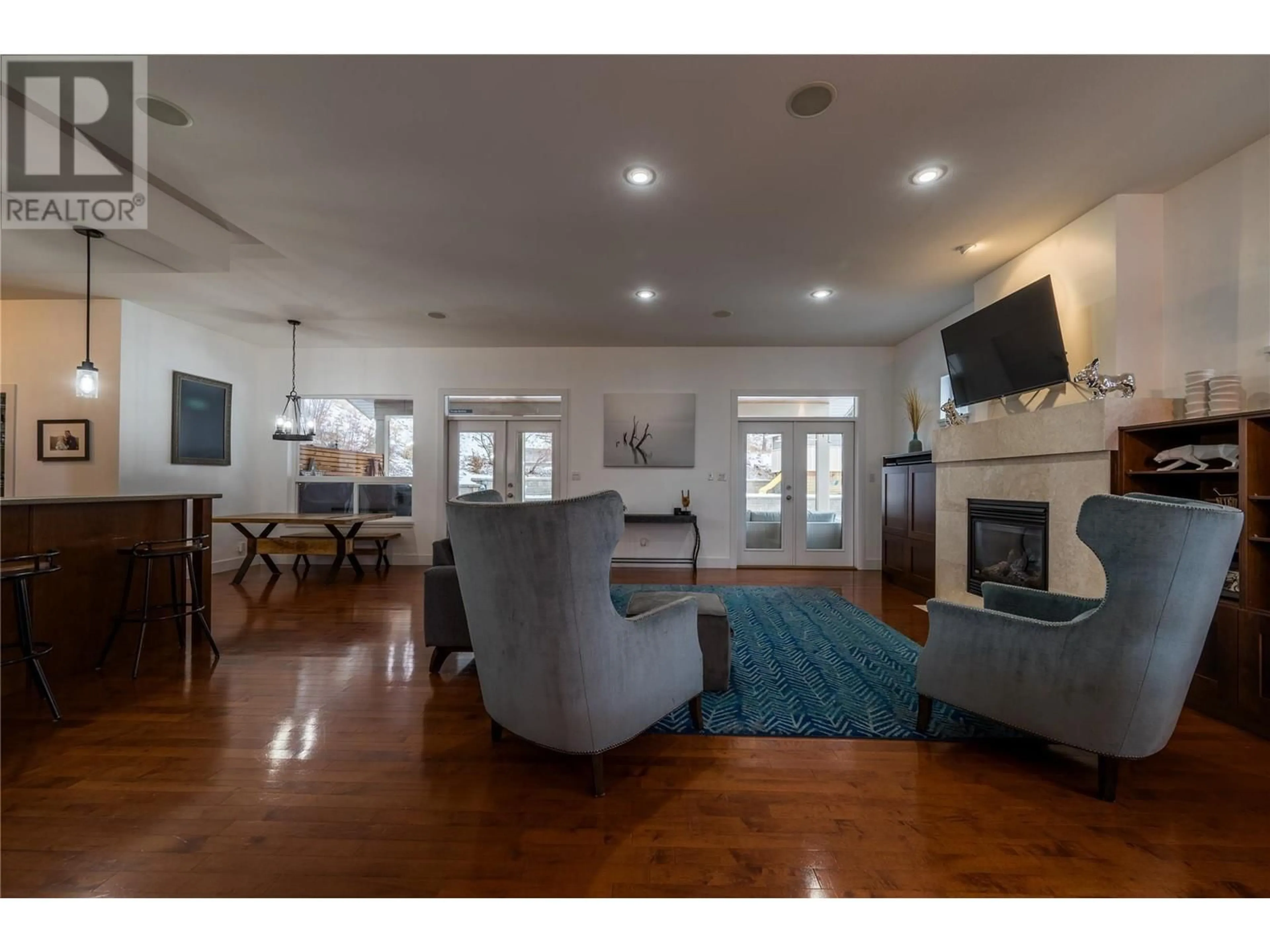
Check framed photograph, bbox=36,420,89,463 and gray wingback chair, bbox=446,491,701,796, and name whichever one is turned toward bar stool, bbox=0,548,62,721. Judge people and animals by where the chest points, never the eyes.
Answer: the framed photograph

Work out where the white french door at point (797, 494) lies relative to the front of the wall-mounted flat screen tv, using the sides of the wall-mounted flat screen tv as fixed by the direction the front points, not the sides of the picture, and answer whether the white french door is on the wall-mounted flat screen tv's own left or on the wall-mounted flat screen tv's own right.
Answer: on the wall-mounted flat screen tv's own right

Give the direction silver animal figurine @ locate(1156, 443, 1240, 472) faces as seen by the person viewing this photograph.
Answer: facing to the left of the viewer

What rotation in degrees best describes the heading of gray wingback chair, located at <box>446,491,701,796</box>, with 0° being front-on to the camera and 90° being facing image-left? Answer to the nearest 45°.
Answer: approximately 225°

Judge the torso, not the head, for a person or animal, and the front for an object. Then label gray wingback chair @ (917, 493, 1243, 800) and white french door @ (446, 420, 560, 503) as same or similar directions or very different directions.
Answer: very different directions

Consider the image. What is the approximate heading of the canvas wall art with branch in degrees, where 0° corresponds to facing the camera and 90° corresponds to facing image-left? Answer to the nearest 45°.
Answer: approximately 0°

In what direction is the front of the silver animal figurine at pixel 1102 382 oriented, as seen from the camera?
facing to the left of the viewer

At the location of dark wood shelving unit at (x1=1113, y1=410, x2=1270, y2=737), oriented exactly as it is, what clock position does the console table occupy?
The console table is roughly at 2 o'clock from the dark wood shelving unit.

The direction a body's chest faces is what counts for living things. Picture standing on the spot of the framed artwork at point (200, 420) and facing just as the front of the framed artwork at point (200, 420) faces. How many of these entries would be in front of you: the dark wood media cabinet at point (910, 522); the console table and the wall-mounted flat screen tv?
3

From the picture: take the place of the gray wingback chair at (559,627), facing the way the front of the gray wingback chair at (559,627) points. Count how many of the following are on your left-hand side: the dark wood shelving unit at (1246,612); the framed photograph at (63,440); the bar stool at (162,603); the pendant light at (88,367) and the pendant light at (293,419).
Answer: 4

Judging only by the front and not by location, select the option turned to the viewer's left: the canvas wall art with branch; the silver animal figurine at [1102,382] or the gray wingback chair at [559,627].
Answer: the silver animal figurine
